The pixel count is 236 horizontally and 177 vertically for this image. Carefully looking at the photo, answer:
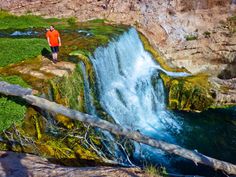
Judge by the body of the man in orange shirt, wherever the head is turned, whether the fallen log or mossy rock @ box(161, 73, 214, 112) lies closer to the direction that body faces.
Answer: the fallen log

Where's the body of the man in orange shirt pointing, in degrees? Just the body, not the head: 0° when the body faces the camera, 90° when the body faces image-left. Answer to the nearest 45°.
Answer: approximately 0°

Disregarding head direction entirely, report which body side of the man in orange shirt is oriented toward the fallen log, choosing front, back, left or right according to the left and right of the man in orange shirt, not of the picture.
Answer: front

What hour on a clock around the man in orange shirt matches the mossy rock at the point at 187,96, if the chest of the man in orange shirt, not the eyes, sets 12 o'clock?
The mossy rock is roughly at 10 o'clock from the man in orange shirt.
